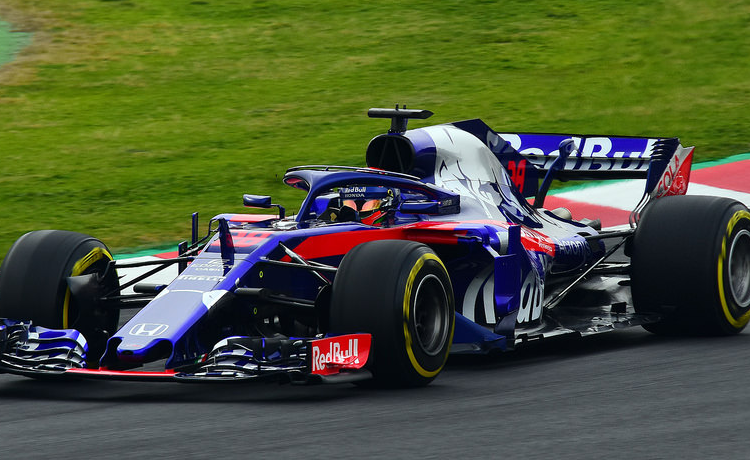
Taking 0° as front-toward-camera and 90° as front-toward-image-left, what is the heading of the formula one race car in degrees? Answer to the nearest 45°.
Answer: approximately 45°
